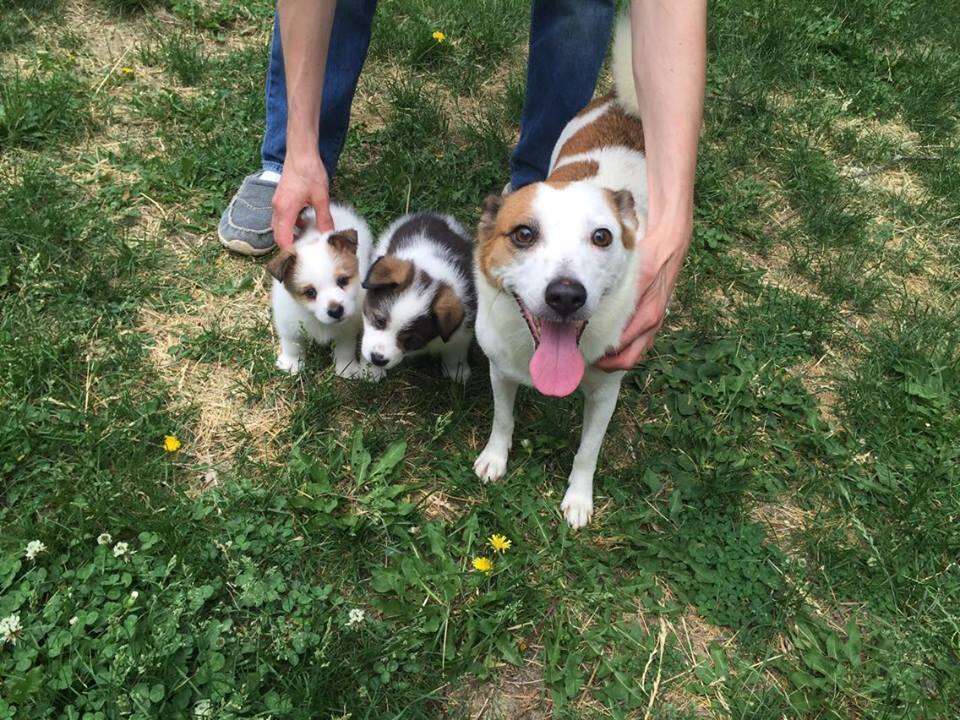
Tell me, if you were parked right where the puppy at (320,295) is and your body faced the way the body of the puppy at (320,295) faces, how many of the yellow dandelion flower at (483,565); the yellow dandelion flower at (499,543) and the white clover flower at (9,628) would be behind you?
0

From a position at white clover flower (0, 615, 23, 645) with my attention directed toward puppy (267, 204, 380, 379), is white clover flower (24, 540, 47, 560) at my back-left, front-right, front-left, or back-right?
front-left

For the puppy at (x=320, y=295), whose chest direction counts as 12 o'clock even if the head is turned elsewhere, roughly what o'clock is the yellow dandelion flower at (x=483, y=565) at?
The yellow dandelion flower is roughly at 11 o'clock from the puppy.

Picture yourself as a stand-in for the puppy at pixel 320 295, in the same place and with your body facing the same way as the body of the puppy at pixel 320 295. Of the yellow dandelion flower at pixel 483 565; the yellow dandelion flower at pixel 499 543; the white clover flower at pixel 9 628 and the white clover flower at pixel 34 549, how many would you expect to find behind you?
0

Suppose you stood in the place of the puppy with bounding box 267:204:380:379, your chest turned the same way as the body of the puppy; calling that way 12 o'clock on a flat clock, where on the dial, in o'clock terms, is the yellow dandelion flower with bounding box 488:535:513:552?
The yellow dandelion flower is roughly at 11 o'clock from the puppy.

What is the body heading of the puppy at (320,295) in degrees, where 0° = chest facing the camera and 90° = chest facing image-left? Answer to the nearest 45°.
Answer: approximately 0°

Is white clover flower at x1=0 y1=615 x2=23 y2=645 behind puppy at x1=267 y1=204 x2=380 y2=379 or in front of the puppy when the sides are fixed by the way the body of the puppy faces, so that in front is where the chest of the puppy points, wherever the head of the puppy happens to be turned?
in front

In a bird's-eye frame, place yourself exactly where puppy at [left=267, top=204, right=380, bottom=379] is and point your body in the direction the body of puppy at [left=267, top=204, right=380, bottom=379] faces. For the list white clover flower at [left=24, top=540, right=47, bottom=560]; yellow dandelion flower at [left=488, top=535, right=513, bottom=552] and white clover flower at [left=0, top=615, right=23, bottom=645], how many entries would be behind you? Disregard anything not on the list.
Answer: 0

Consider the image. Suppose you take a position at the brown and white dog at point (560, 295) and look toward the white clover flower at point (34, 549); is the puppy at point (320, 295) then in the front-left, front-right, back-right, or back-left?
front-right

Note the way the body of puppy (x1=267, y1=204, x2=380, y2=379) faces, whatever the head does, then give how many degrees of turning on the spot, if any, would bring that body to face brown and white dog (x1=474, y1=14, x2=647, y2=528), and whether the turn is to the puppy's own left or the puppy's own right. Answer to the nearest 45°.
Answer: approximately 45° to the puppy's own left
